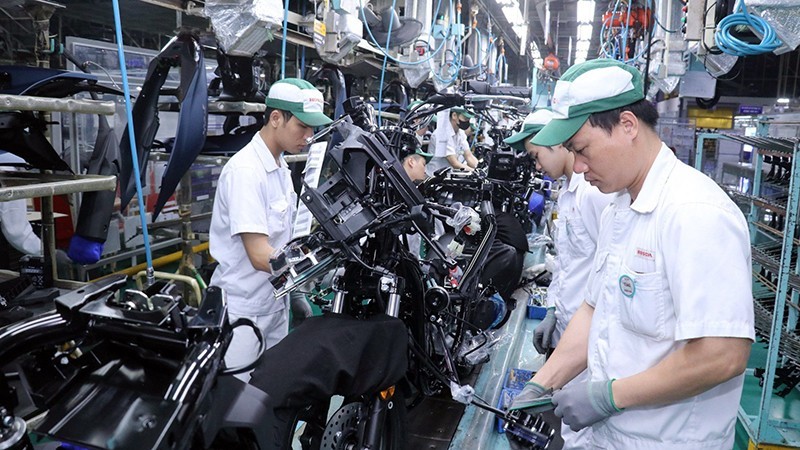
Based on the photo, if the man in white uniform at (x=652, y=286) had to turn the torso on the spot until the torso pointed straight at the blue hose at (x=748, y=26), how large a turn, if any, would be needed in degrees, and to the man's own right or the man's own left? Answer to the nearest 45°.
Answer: approximately 135° to the man's own right

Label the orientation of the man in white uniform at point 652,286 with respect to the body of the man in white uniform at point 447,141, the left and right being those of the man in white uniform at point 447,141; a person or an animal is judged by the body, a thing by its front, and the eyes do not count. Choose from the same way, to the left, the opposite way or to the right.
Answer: to the right

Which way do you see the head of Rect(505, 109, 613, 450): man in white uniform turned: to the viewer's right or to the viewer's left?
to the viewer's left

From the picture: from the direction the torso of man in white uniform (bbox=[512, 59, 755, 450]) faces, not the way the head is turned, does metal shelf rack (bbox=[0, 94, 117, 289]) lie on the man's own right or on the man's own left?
on the man's own right

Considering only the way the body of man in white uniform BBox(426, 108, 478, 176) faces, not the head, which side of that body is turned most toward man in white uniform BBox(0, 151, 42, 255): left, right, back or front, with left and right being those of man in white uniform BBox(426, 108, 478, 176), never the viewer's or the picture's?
right

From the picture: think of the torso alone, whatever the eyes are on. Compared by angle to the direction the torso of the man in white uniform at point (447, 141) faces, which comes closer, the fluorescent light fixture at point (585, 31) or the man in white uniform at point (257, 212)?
the man in white uniform

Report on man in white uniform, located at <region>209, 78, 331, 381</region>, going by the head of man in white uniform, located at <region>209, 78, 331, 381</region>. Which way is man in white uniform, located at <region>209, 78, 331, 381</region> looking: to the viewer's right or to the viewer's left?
to the viewer's right

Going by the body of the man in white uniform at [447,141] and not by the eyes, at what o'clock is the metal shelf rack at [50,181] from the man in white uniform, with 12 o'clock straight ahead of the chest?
The metal shelf rack is roughly at 2 o'clock from the man in white uniform.

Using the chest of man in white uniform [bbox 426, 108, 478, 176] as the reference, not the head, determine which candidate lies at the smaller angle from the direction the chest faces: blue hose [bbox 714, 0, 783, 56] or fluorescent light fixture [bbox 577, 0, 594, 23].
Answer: the blue hose

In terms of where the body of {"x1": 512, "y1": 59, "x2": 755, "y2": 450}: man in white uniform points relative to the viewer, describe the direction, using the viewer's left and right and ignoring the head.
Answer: facing the viewer and to the left of the viewer

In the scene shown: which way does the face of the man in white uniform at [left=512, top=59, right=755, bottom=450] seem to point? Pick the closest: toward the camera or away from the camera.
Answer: toward the camera

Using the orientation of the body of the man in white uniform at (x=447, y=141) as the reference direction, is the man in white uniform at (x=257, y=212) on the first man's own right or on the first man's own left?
on the first man's own right

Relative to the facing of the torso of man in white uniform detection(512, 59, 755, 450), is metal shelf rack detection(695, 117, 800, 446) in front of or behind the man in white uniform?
behind

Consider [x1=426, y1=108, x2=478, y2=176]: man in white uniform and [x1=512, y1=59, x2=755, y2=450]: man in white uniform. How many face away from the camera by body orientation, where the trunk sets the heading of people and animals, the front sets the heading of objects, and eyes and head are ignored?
0
